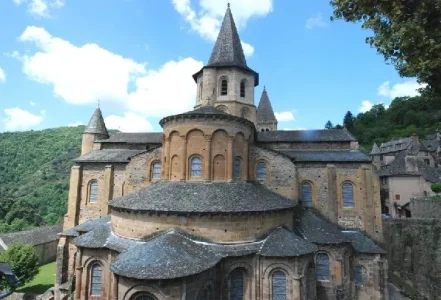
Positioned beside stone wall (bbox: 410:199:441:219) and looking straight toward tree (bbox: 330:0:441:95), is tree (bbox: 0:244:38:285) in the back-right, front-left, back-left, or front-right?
front-right

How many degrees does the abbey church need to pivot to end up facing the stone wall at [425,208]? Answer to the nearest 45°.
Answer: approximately 45° to its right

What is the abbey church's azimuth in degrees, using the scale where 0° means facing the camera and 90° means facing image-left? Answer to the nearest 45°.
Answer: approximately 180°

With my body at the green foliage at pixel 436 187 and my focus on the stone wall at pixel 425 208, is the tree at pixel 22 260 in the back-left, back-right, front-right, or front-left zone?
front-right

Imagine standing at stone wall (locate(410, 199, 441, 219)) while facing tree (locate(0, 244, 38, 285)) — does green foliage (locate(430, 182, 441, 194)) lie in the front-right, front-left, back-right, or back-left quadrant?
back-right

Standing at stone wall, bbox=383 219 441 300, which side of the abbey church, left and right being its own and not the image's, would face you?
right

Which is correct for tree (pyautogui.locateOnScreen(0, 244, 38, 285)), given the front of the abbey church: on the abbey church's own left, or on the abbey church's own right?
on the abbey church's own left

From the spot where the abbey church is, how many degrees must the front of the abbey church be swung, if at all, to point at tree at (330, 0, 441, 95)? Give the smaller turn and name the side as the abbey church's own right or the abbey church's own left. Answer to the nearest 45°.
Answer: approximately 135° to the abbey church's own right
